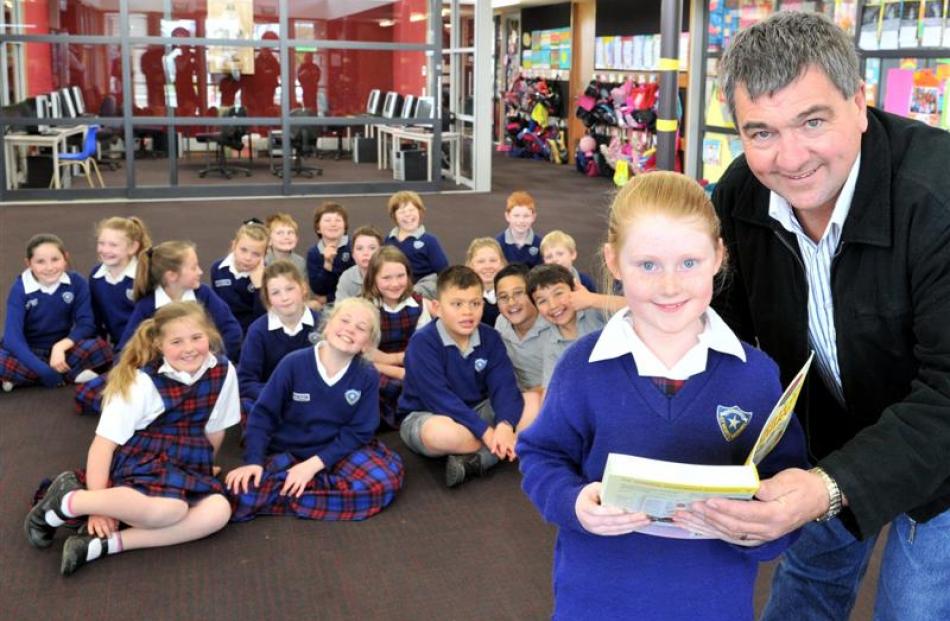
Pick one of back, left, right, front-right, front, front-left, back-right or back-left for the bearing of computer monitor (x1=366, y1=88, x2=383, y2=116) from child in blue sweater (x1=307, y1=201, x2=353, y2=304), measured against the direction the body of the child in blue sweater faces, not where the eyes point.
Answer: back

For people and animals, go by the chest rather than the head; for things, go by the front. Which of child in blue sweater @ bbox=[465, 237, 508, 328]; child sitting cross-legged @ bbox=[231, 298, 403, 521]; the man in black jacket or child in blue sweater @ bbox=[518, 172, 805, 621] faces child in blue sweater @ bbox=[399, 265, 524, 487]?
child in blue sweater @ bbox=[465, 237, 508, 328]

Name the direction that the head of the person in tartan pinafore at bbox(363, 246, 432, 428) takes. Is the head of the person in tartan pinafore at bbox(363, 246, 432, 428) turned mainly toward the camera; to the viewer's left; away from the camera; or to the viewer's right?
toward the camera

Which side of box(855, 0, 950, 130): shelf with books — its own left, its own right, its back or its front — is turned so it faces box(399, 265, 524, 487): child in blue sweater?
front

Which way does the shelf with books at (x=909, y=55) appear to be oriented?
toward the camera

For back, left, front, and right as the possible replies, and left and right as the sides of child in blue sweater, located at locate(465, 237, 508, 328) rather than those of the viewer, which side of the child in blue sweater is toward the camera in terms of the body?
front

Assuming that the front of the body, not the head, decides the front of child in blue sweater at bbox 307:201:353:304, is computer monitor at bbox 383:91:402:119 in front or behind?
behind

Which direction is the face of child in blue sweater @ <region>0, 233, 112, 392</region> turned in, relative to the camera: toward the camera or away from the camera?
toward the camera

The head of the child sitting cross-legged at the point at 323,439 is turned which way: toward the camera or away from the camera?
toward the camera

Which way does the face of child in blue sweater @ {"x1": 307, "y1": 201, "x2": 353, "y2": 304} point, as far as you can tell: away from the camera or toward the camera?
toward the camera

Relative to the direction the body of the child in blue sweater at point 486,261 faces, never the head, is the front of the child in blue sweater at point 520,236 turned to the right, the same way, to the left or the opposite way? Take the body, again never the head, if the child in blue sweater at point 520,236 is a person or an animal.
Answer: the same way

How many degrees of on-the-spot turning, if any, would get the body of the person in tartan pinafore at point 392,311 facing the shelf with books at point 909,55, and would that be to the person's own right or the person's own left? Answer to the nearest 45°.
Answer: approximately 135° to the person's own left

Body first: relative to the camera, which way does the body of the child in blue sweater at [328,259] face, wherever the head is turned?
toward the camera
